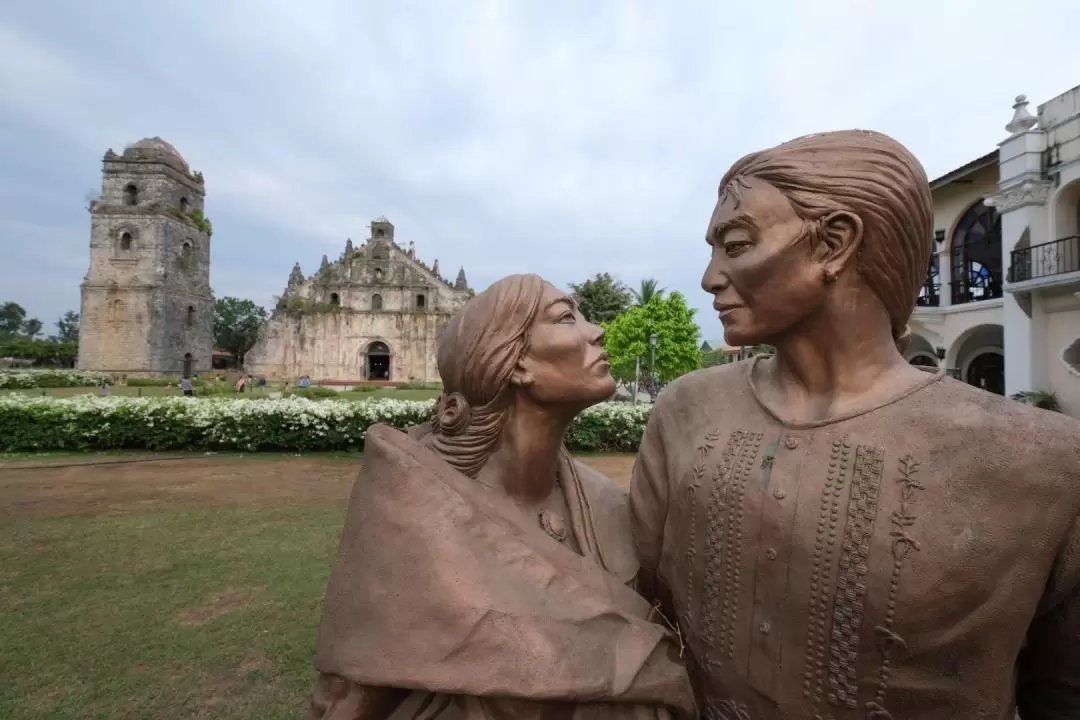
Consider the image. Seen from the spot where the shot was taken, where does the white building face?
facing the viewer and to the left of the viewer

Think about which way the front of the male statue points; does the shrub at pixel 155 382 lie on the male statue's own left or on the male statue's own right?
on the male statue's own right

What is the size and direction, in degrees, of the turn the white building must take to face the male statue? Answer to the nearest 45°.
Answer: approximately 45° to its left

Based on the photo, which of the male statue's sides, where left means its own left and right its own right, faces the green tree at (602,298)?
right

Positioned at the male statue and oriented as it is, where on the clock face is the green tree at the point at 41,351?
The green tree is roughly at 2 o'clock from the male statue.

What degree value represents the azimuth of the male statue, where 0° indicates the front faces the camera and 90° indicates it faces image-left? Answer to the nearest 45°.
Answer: approximately 45°

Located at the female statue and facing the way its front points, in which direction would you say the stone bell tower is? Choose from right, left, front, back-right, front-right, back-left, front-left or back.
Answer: back

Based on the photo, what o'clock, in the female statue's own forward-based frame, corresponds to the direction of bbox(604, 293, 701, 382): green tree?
The green tree is roughly at 8 o'clock from the female statue.

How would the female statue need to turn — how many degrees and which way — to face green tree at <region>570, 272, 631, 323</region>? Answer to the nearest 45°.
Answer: approximately 135° to its left

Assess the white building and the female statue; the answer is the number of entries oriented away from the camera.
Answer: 0

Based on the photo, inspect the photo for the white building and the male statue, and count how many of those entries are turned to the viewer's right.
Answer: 0

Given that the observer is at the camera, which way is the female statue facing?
facing the viewer and to the right of the viewer

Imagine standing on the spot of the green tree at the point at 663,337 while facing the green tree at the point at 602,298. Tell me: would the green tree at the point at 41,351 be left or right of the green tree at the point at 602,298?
left

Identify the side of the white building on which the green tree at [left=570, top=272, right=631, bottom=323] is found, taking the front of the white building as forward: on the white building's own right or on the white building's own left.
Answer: on the white building's own right
